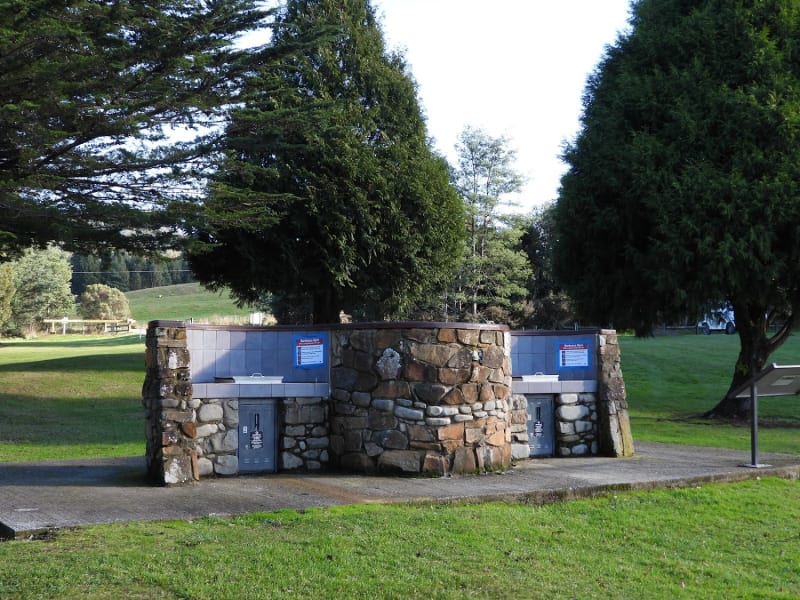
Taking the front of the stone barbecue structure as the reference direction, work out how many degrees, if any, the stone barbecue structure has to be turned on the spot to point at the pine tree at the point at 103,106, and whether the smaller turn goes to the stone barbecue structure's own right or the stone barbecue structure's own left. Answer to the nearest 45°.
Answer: approximately 135° to the stone barbecue structure's own right

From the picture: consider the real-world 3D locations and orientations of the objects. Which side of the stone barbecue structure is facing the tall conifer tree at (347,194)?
back

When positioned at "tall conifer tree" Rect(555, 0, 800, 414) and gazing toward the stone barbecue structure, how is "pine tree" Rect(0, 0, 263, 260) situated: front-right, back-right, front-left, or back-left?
front-right

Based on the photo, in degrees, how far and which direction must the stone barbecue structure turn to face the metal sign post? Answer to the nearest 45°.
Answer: approximately 90° to its left

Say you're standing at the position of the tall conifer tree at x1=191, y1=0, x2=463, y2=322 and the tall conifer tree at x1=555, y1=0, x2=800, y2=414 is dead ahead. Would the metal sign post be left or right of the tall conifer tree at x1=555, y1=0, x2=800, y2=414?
right

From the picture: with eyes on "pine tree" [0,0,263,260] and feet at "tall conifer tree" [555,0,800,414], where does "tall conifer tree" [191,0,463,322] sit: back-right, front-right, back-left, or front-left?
front-right

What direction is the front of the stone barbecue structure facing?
toward the camera

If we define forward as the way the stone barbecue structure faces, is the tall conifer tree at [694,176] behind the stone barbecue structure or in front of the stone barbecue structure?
behind
